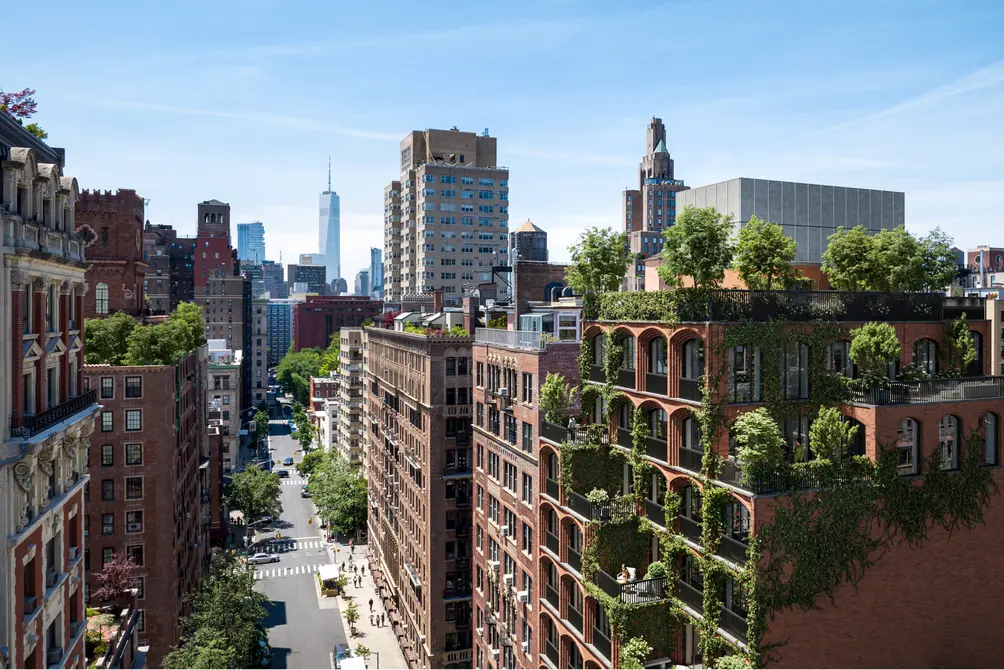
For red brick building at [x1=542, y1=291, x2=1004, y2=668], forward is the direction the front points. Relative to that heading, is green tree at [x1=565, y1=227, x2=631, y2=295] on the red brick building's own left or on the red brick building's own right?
on the red brick building's own right

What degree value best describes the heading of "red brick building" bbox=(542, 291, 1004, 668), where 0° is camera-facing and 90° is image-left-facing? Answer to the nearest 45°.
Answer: approximately 45°
